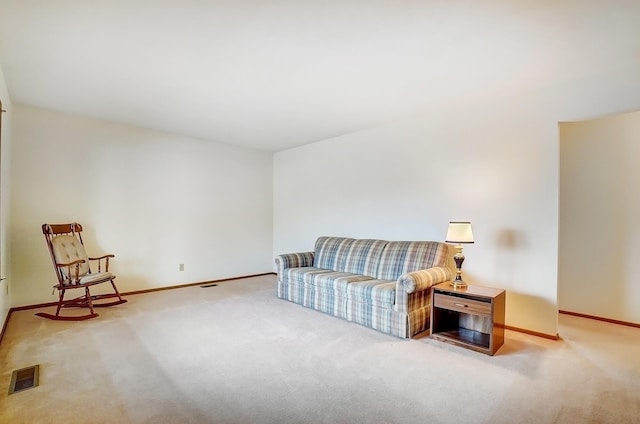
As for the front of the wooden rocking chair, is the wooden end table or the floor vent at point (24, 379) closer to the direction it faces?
the wooden end table

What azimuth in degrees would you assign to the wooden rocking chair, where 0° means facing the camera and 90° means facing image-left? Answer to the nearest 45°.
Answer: approximately 315°

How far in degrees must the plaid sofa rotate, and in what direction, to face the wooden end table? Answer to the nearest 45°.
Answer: approximately 90° to its left

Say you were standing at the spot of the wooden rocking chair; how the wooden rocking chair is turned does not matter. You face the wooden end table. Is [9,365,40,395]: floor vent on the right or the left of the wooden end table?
right

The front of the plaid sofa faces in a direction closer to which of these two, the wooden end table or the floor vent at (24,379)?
the floor vent

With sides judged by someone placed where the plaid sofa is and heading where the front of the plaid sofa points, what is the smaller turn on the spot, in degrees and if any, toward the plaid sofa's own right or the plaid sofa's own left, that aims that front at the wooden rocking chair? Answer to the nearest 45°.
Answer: approximately 45° to the plaid sofa's own right

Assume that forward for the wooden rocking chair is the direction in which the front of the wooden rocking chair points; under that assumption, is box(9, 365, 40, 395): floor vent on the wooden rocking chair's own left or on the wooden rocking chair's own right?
on the wooden rocking chair's own right

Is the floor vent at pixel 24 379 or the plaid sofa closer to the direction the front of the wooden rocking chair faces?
the plaid sofa

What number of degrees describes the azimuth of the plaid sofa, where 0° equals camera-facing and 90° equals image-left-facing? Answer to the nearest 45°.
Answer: approximately 45°
